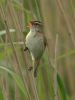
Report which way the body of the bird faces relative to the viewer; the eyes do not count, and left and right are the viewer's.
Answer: facing the viewer and to the left of the viewer
